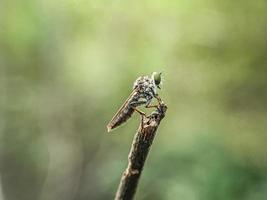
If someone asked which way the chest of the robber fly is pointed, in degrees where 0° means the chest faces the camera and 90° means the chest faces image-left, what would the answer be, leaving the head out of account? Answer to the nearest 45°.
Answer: approximately 270°
